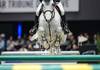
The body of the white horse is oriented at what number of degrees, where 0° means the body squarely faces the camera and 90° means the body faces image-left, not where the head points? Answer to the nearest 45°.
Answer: approximately 0°
